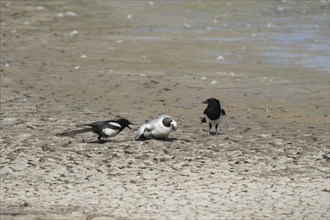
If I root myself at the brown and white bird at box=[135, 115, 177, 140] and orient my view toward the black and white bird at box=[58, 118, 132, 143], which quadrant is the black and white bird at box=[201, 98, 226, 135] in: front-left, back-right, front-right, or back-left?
back-right

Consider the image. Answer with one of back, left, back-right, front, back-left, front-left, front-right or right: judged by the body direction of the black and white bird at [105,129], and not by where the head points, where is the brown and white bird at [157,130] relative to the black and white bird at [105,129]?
front

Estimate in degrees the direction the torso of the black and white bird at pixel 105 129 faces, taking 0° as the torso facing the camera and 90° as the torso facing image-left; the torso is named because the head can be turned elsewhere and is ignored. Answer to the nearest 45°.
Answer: approximately 270°

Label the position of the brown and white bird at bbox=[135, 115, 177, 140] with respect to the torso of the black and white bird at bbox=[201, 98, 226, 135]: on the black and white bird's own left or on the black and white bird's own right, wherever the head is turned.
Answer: on the black and white bird's own right

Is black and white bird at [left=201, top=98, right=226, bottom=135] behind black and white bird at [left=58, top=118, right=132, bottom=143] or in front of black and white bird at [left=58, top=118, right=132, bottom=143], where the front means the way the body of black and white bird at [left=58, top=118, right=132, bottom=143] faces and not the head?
in front
